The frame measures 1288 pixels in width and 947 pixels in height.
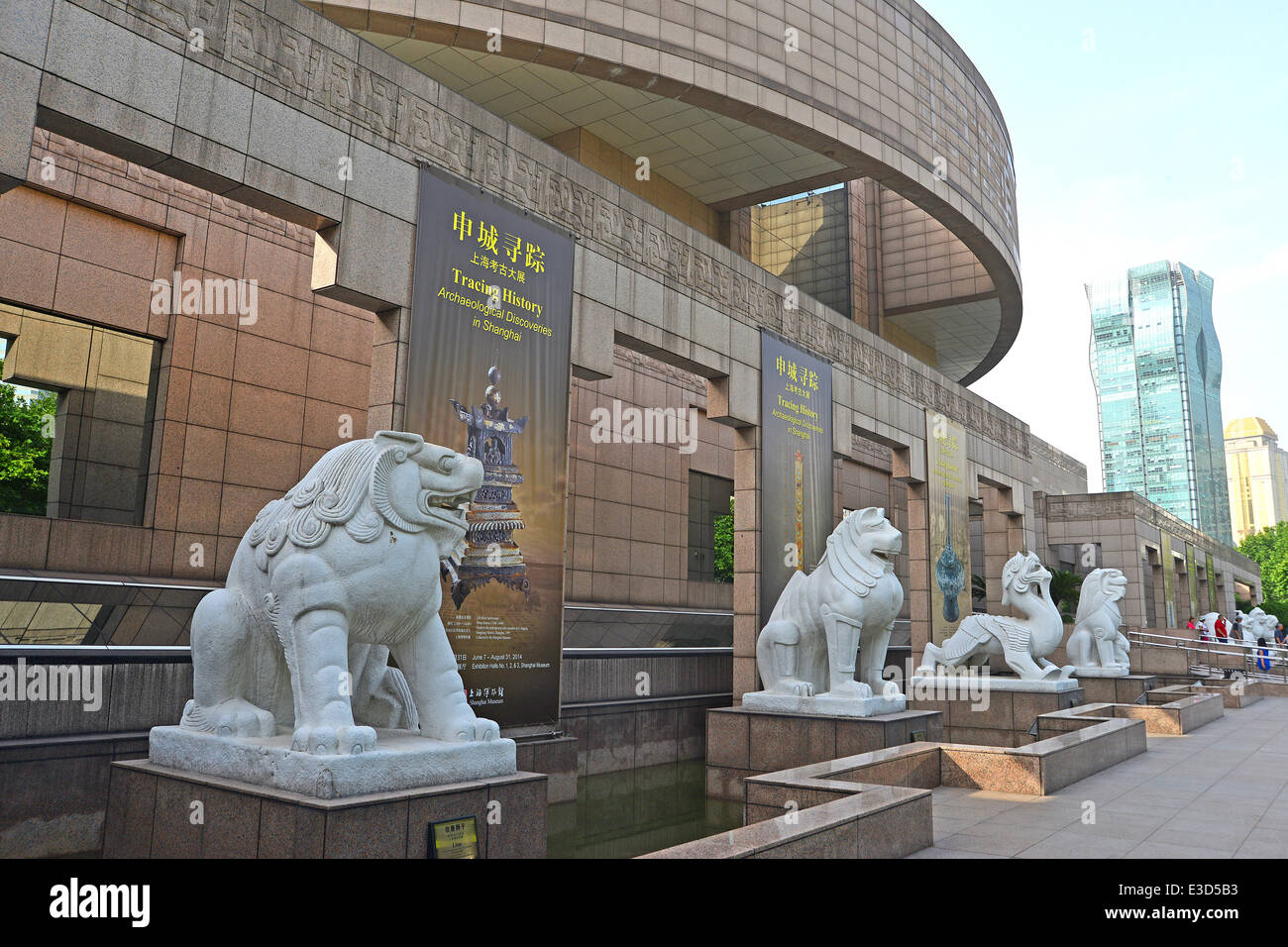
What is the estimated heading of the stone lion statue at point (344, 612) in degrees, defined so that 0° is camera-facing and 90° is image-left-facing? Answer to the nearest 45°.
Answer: approximately 315°

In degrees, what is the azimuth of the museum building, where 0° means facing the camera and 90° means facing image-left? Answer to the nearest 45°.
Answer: approximately 315°

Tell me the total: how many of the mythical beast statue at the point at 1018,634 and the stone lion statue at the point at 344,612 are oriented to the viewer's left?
0

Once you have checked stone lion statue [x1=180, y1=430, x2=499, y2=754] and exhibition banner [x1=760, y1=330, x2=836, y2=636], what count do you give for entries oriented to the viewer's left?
0

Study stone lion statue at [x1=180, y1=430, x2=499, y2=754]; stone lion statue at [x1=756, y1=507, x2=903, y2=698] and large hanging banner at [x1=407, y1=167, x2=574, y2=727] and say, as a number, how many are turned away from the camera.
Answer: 0

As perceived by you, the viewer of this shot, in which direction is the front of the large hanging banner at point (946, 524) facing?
facing the viewer and to the right of the viewer

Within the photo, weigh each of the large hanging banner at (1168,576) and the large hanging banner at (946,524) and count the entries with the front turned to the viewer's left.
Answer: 0

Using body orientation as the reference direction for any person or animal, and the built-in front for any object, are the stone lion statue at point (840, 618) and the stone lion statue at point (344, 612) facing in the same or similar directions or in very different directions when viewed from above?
same or similar directions

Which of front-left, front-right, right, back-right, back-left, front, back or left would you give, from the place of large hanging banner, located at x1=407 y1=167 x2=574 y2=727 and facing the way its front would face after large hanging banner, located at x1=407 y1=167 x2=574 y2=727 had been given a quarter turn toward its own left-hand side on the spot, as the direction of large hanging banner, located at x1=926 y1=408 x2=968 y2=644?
front

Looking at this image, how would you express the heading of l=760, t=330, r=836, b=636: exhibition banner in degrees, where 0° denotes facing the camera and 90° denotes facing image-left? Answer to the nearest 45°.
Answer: approximately 315°

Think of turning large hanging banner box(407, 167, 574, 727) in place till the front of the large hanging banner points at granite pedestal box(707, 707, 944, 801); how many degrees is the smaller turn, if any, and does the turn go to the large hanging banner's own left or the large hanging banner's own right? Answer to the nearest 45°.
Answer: approximately 45° to the large hanging banner's own left

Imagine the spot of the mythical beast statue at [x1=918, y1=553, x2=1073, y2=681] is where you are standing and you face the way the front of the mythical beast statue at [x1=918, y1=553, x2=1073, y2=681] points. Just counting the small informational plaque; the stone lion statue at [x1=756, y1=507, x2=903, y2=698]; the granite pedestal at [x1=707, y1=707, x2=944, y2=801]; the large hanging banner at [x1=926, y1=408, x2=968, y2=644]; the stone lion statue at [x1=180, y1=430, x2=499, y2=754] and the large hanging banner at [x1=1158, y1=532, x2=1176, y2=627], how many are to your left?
2
